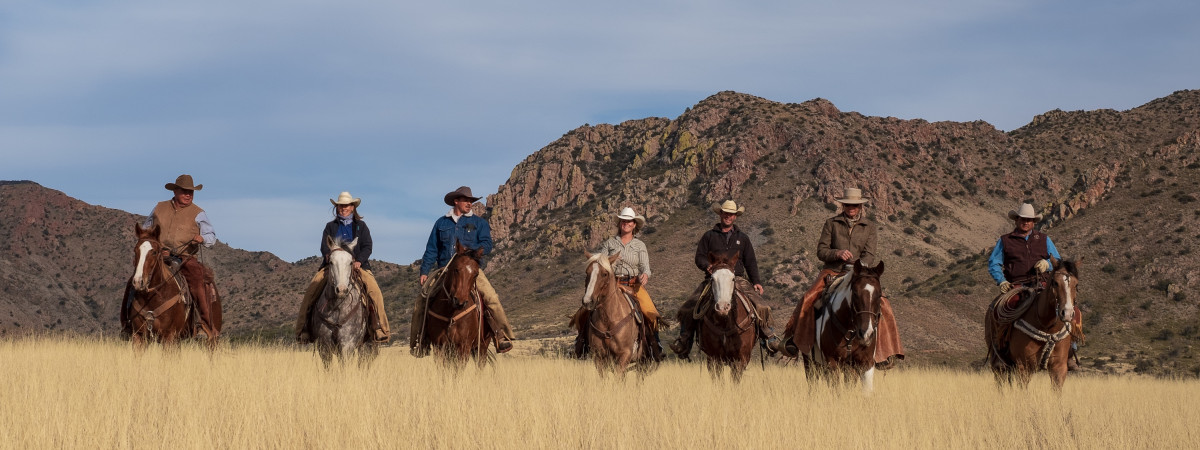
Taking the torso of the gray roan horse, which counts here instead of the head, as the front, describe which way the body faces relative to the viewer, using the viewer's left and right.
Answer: facing the viewer

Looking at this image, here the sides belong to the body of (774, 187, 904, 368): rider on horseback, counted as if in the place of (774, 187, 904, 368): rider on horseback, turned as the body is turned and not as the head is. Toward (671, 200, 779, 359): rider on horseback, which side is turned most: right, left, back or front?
right

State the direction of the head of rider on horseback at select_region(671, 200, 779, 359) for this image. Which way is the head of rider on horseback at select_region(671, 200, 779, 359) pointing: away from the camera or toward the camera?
toward the camera

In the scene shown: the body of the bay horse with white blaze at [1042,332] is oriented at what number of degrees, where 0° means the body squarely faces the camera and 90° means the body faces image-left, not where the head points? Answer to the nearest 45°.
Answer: approximately 315°

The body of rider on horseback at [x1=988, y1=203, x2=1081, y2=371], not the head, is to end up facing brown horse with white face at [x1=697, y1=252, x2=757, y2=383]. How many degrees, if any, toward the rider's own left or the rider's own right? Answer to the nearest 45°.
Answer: approximately 45° to the rider's own right

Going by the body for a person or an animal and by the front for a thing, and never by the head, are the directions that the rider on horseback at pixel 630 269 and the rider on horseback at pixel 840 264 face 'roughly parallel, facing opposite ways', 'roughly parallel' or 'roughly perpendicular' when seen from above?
roughly parallel

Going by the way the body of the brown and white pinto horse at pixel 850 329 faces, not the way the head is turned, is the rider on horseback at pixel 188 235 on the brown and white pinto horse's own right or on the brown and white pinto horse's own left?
on the brown and white pinto horse's own right

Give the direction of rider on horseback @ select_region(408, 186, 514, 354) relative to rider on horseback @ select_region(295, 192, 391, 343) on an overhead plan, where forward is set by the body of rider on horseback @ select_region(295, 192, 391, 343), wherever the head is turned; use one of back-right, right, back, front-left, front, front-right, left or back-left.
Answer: left

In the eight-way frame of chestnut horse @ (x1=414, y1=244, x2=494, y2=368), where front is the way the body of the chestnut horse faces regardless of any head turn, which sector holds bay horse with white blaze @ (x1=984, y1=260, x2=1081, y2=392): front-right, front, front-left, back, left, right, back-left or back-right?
left

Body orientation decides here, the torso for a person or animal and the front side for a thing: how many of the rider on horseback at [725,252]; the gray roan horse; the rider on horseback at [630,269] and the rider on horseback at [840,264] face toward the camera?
4

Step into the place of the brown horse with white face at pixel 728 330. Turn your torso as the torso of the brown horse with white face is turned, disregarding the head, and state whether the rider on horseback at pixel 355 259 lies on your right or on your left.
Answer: on your right

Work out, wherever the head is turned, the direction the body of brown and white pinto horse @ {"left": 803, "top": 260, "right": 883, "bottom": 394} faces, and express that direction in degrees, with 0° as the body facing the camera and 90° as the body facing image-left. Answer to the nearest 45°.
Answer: approximately 315°

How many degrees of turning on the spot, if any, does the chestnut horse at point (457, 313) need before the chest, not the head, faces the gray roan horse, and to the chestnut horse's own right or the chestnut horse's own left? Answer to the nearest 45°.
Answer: approximately 90° to the chestnut horse's own right

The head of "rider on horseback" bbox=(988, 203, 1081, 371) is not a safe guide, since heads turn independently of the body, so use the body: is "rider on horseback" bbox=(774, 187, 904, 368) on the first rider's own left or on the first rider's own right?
on the first rider's own right

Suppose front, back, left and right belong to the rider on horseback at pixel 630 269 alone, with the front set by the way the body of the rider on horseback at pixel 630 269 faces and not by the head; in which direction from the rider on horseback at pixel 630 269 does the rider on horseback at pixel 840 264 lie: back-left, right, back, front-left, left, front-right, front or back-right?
left

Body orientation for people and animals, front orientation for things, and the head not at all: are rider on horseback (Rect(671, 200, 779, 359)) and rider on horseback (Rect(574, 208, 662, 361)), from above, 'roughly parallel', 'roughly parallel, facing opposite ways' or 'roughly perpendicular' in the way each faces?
roughly parallel

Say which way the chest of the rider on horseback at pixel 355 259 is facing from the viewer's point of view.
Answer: toward the camera
